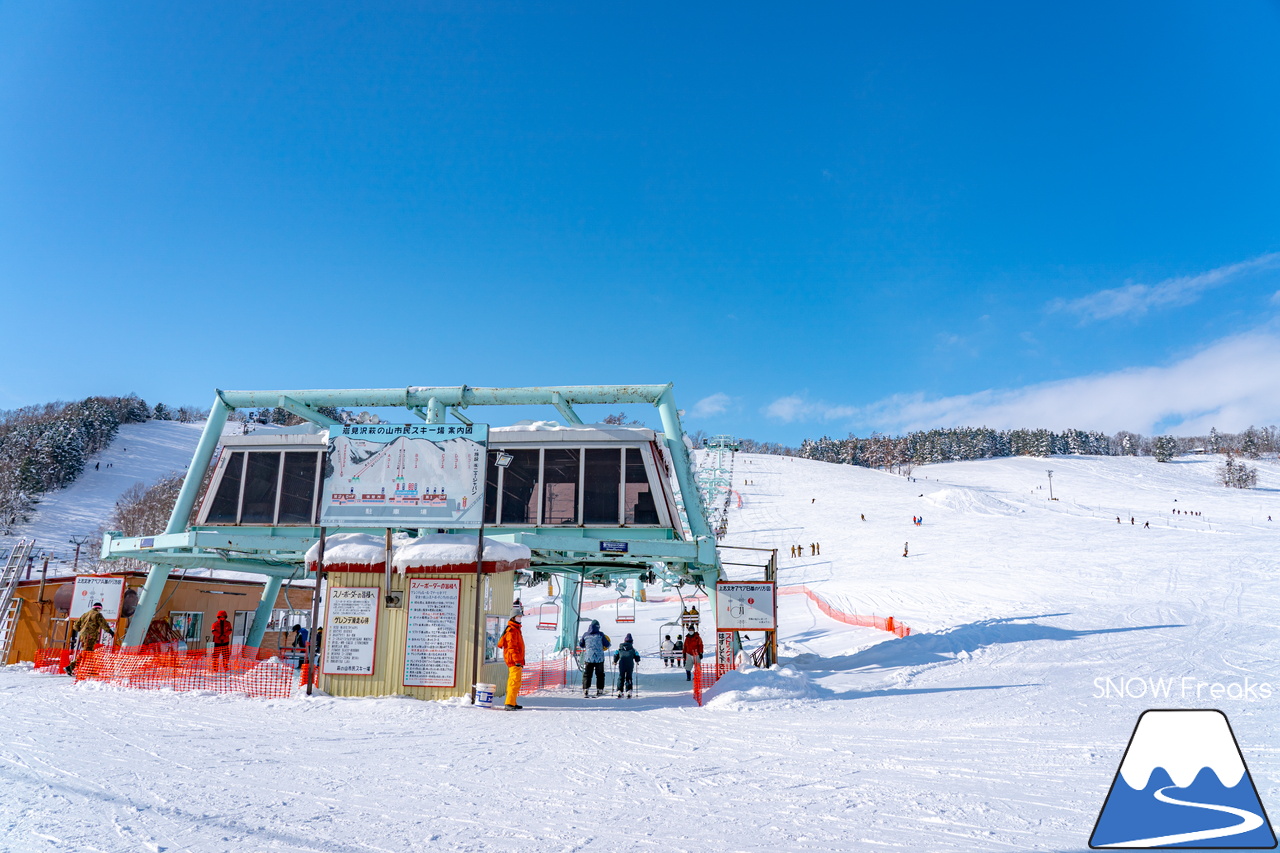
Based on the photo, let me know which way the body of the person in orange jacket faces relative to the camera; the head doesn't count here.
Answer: to the viewer's right

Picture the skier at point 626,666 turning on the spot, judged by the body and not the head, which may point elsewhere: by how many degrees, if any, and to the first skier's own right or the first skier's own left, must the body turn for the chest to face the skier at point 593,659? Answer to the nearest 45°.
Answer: approximately 45° to the first skier's own left

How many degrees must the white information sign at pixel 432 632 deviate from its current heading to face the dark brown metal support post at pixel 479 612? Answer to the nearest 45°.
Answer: approximately 45° to its left

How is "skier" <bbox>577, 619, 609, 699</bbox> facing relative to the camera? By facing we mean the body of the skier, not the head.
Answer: away from the camera

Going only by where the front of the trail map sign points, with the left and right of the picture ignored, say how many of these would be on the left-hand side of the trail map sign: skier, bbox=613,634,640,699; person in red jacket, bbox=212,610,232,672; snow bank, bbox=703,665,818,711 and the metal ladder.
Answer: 2

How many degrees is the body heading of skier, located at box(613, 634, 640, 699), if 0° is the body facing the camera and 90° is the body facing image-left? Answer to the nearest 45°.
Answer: approximately 180°

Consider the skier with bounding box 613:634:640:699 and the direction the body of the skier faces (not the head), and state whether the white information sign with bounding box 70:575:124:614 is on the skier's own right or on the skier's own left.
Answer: on the skier's own left

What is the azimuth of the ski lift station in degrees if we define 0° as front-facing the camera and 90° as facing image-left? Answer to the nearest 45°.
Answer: approximately 0°

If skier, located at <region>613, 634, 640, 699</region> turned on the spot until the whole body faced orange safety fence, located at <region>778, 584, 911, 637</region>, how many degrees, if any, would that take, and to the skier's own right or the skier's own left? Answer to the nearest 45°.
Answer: approximately 45° to the skier's own right

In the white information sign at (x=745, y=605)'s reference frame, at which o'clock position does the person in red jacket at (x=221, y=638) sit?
The person in red jacket is roughly at 3 o'clock from the white information sign.
